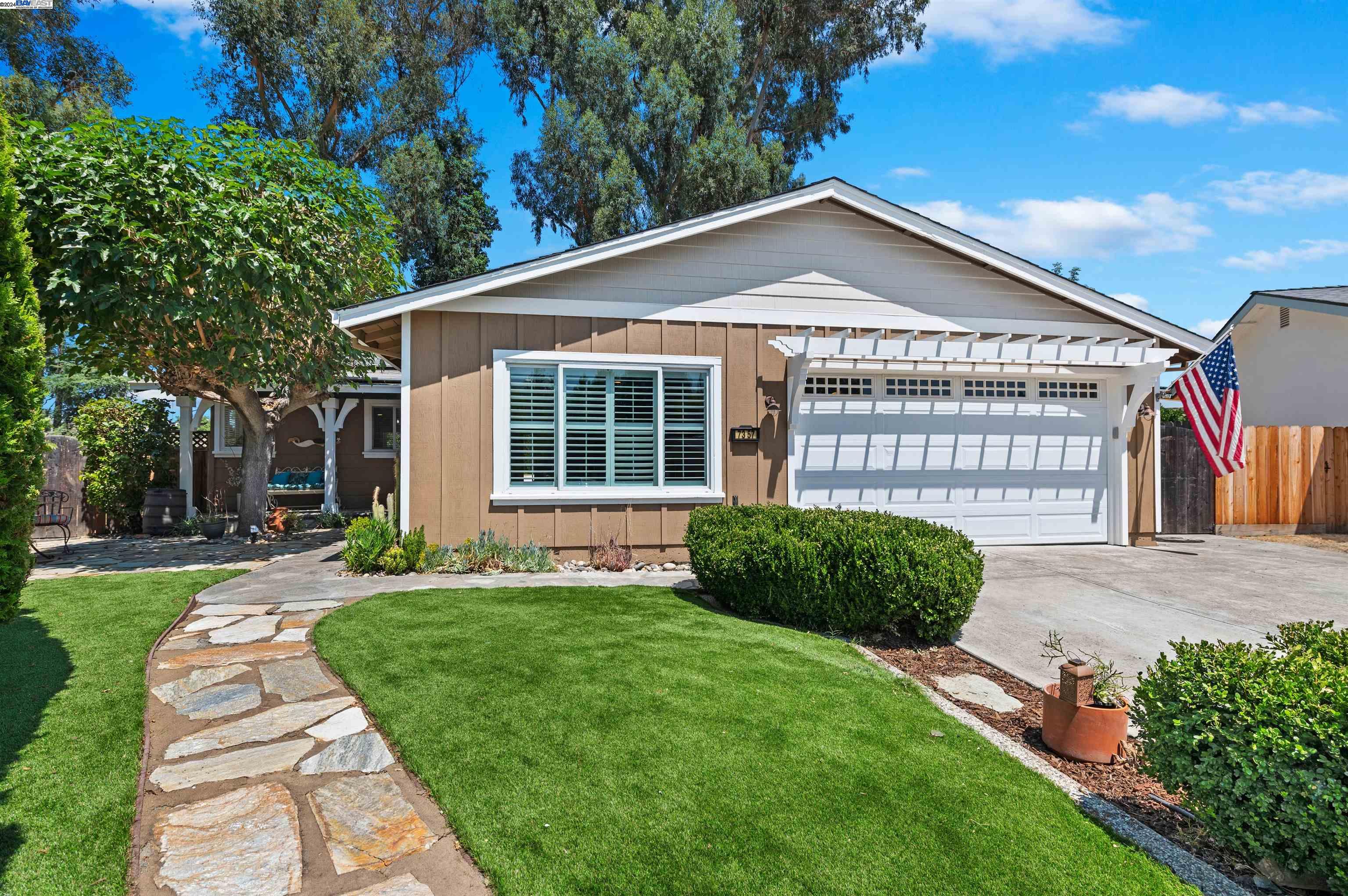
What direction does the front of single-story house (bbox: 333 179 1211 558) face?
toward the camera

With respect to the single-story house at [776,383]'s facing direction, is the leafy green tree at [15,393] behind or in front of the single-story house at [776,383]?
in front

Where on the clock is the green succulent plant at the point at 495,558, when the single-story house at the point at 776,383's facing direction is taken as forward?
The green succulent plant is roughly at 2 o'clock from the single-story house.

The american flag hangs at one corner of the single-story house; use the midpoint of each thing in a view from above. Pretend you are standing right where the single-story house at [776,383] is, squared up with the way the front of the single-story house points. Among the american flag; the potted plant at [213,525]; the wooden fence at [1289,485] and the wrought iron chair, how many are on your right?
2

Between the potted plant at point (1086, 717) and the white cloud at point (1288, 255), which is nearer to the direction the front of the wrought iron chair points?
the potted plant

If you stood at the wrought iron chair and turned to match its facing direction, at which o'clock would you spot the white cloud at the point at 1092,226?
The white cloud is roughly at 9 o'clock from the wrought iron chair.

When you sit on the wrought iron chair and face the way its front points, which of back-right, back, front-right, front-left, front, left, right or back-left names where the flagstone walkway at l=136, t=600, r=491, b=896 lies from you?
front

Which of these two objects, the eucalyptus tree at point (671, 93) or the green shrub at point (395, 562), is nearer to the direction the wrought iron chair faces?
the green shrub

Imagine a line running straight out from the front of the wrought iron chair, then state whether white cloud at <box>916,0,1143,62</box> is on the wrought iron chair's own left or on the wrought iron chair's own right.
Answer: on the wrought iron chair's own left

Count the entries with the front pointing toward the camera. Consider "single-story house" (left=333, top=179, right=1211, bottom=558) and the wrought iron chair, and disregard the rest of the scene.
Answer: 2

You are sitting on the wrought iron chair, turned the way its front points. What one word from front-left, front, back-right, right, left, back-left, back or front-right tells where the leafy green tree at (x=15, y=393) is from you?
front

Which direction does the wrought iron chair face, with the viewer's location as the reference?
facing the viewer
